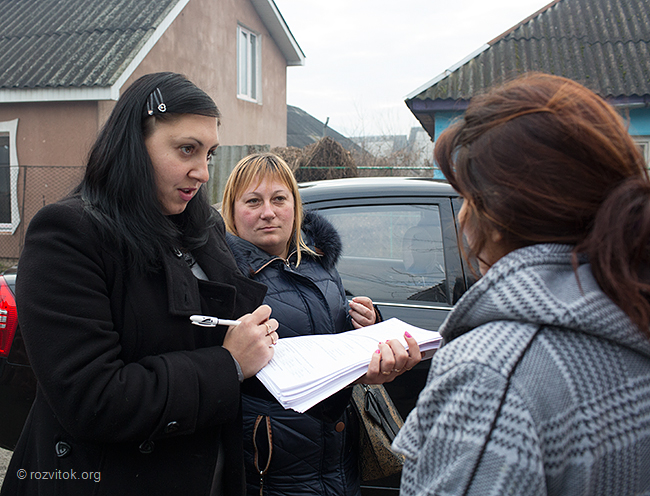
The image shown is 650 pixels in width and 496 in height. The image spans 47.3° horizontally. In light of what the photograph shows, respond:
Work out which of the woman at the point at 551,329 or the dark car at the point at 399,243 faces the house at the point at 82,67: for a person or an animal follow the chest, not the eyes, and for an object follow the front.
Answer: the woman

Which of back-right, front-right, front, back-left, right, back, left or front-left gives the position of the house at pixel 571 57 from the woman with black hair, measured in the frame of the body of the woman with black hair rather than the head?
left

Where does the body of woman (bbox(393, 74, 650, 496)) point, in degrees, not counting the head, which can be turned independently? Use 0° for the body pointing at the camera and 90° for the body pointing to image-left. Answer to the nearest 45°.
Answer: approximately 135°

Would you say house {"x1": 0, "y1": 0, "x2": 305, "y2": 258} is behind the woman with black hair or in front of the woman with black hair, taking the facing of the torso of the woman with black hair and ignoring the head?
behind

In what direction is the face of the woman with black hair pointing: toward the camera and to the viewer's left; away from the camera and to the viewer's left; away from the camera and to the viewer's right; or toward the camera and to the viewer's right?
toward the camera and to the viewer's right

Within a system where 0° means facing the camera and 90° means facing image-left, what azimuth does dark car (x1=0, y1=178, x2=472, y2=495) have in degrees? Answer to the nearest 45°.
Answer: approximately 270°

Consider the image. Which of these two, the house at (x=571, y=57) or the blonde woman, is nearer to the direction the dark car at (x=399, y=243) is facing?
the house

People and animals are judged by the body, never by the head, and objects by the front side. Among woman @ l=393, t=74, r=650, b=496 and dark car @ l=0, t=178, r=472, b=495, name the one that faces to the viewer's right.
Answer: the dark car

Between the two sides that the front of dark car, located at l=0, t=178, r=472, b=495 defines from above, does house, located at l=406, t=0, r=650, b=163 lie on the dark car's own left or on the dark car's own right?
on the dark car's own left

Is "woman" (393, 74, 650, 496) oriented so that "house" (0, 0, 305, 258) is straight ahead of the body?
yes

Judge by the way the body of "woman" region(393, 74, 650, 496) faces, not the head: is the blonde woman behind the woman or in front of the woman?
in front

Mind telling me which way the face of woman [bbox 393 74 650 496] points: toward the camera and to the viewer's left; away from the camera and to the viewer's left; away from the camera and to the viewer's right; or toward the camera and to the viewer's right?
away from the camera and to the viewer's left
